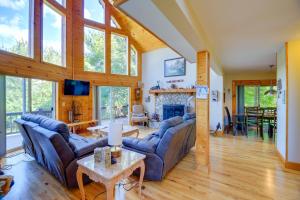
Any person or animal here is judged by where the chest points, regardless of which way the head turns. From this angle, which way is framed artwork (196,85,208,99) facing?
toward the camera

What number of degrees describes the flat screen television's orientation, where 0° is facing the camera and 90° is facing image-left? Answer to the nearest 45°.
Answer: approximately 315°

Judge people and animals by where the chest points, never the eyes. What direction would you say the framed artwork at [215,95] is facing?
toward the camera

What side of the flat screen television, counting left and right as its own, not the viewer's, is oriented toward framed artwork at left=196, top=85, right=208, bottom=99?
front

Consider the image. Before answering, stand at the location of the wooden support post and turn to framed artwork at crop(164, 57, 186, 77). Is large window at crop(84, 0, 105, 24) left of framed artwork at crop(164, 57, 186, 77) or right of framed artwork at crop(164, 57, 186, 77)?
left

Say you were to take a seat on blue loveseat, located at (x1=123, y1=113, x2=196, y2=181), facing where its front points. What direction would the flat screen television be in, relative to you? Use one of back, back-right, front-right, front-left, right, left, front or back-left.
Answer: front

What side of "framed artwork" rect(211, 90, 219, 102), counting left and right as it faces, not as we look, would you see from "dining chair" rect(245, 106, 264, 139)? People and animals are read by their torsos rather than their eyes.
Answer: left

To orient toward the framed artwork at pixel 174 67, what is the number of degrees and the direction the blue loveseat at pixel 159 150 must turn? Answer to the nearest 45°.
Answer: approximately 45° to its right

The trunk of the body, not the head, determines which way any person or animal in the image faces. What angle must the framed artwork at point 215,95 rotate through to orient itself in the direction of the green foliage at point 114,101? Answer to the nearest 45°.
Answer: approximately 90° to its right

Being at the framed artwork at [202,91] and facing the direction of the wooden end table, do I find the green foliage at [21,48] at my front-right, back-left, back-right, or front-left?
front-right

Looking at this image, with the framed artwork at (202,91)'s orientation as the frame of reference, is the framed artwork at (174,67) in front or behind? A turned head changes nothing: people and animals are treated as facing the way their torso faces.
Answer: behind

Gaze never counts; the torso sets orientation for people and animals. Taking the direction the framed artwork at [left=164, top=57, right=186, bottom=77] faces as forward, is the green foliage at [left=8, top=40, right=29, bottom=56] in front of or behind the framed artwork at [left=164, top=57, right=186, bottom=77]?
in front

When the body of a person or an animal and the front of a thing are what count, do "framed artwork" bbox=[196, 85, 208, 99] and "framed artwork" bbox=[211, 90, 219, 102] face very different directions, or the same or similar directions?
same or similar directions

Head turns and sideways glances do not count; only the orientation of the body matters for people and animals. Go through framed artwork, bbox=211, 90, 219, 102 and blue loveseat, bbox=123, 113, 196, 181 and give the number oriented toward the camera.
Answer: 1

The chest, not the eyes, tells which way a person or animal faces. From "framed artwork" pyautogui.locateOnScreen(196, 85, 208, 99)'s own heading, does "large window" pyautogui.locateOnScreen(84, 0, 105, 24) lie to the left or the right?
on its right

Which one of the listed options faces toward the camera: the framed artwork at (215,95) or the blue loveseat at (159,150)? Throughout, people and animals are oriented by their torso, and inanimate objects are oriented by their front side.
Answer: the framed artwork

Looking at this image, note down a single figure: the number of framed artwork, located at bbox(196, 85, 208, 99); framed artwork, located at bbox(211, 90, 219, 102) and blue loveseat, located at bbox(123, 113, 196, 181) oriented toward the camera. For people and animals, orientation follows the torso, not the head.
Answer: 2

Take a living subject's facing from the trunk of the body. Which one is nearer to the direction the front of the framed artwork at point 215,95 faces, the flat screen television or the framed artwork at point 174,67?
the flat screen television

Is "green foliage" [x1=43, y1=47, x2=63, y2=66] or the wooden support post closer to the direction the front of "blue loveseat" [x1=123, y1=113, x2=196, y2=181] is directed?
the green foliage

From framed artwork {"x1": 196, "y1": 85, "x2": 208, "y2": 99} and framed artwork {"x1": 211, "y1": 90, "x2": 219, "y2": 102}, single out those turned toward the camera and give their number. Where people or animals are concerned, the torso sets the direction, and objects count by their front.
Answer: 2

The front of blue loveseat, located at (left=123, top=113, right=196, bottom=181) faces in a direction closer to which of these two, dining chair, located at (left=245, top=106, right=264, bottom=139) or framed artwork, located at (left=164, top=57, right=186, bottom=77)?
the framed artwork

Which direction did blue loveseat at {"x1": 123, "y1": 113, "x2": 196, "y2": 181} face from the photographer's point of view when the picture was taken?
facing away from the viewer and to the left of the viewer
